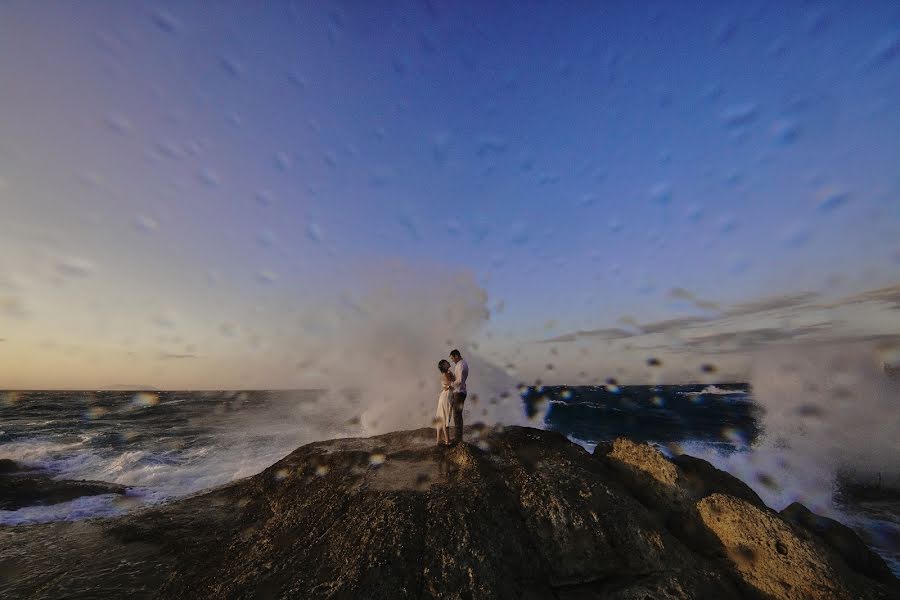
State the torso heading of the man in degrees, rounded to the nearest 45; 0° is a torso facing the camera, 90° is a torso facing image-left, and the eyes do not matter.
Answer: approximately 90°

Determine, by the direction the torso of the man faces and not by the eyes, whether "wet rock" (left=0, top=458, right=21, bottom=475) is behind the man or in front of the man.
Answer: in front
